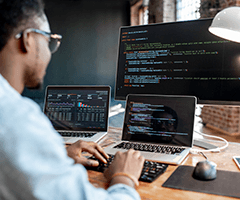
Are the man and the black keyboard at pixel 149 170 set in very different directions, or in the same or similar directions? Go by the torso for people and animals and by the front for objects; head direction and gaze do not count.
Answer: very different directions

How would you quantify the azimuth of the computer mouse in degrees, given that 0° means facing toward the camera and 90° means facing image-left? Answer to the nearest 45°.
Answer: approximately 180°

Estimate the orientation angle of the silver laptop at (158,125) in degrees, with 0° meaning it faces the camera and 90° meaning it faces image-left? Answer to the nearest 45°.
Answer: approximately 45°

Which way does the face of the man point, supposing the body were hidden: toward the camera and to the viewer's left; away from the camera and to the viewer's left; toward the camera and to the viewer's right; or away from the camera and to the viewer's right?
away from the camera and to the viewer's right

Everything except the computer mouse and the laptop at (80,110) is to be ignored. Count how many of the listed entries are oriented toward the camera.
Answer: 1
